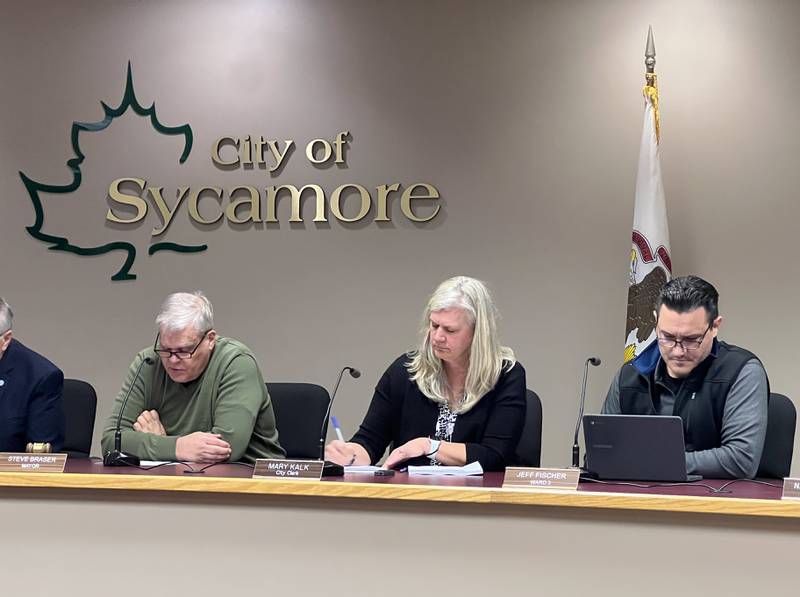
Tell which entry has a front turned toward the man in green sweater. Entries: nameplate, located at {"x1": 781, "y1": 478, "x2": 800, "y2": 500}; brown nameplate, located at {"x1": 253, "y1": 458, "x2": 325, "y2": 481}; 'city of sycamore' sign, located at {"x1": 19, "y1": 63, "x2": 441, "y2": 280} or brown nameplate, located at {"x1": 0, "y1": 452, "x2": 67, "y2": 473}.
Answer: the 'city of sycamore' sign

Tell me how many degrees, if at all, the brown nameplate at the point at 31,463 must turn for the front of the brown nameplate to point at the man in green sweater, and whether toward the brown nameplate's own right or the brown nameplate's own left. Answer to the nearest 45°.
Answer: approximately 135° to the brown nameplate's own left

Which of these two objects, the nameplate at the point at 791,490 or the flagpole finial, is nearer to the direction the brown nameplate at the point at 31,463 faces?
the nameplate

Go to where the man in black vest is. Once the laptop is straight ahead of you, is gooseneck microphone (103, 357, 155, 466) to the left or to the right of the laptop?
right

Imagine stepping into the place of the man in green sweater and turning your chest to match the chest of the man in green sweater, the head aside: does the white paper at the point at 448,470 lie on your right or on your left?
on your left
